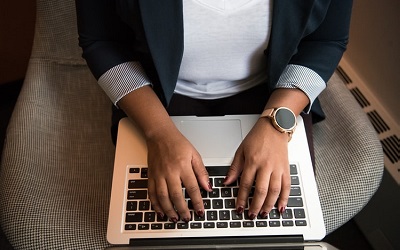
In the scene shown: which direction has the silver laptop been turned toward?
away from the camera

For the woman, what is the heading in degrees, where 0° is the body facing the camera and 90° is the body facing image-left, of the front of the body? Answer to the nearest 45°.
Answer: approximately 0°
